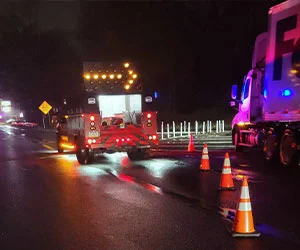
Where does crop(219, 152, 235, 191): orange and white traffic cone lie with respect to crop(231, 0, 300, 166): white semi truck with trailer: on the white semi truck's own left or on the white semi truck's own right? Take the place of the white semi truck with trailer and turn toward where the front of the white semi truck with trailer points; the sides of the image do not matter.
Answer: on the white semi truck's own left

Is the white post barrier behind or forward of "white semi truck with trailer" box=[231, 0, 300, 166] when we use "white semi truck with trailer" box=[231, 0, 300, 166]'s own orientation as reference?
forward

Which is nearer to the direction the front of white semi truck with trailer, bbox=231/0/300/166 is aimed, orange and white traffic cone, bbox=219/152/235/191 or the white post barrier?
the white post barrier

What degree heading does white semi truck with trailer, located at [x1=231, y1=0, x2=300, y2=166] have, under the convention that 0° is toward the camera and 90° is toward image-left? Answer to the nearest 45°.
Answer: approximately 135°

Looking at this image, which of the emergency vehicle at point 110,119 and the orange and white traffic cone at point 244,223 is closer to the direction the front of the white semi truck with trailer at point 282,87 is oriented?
the emergency vehicle

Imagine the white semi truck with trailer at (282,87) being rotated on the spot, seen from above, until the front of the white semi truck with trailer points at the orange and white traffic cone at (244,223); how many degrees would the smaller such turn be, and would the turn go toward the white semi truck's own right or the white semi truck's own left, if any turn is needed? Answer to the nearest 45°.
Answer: approximately 135° to the white semi truck's own left

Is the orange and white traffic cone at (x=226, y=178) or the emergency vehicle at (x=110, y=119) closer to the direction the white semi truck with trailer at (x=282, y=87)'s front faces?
the emergency vehicle

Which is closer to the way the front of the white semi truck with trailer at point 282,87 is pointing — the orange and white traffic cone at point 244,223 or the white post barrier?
the white post barrier
